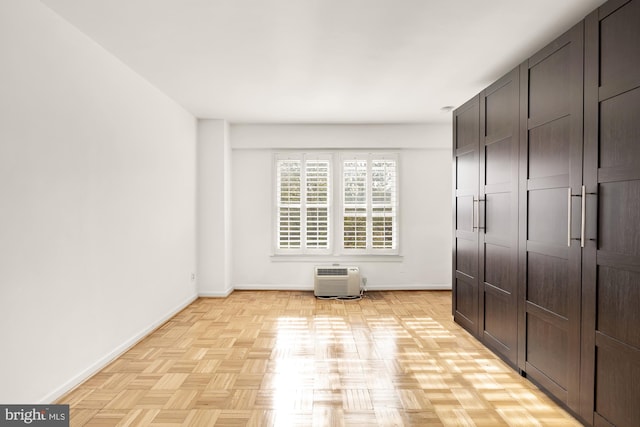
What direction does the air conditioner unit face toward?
toward the camera

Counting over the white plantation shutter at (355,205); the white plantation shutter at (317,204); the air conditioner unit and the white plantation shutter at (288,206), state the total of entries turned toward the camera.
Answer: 4

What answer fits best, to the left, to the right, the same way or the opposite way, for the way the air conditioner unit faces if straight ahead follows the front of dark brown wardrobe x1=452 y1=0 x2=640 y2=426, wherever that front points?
to the left

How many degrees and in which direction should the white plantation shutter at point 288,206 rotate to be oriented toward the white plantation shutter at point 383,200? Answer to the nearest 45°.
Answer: approximately 90° to its left

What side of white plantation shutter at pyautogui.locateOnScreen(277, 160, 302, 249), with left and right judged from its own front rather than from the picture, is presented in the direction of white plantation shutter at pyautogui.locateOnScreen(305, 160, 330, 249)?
left

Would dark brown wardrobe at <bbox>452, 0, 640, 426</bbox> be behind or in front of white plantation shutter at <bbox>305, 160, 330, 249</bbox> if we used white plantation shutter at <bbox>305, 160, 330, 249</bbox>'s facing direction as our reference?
in front

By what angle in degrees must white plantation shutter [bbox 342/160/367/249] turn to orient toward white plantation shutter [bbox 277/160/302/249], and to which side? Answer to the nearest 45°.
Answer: approximately 90° to its right

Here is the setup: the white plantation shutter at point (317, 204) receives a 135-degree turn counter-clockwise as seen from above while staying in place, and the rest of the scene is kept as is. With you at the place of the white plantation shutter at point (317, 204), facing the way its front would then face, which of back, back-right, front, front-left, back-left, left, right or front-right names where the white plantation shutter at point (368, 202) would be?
front-right

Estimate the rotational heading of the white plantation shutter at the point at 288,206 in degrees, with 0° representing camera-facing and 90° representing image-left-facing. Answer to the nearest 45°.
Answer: approximately 0°

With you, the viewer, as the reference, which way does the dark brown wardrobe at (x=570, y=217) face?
facing the viewer and to the left of the viewer

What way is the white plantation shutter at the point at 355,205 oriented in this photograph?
toward the camera

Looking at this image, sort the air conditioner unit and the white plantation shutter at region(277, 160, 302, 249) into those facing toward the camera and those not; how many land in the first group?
2

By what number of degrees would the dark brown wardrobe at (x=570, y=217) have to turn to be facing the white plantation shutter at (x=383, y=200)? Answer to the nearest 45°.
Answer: approximately 90° to its right

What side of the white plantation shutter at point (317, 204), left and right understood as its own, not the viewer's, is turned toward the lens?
front

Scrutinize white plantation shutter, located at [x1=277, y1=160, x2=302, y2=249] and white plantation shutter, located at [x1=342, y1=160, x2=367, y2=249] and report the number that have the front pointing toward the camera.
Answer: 2
